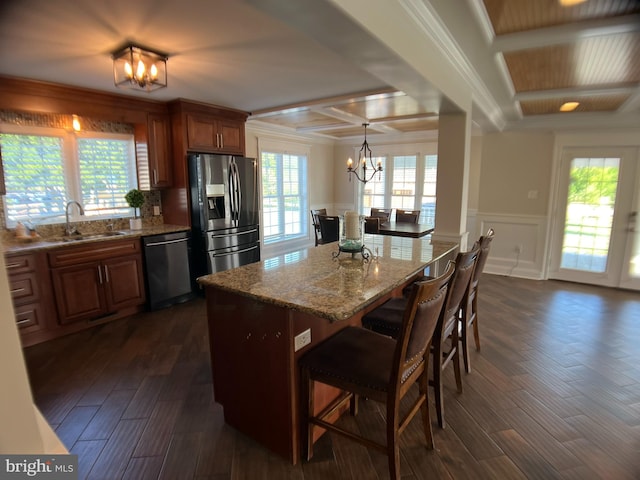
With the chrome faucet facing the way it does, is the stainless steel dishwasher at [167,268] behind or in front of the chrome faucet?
in front

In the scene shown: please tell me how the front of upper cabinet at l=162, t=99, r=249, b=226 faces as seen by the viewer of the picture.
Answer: facing the viewer and to the right of the viewer

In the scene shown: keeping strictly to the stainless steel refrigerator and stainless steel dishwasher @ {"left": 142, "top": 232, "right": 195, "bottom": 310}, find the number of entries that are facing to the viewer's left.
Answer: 0

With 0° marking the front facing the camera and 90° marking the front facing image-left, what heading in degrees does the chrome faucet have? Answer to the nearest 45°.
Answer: approximately 315°

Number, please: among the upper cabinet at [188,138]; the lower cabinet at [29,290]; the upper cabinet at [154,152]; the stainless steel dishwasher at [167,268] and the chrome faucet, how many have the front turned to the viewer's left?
0

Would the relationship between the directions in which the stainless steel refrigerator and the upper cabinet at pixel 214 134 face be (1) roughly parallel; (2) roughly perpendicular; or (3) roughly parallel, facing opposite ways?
roughly parallel

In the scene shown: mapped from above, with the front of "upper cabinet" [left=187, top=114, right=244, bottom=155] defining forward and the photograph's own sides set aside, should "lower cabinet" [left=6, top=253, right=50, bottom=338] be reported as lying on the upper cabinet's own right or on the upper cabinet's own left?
on the upper cabinet's own right

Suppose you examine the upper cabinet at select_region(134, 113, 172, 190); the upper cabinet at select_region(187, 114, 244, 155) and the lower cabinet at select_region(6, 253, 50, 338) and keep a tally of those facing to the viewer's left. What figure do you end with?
0

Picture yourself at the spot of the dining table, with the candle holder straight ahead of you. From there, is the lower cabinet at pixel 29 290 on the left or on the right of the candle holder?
right

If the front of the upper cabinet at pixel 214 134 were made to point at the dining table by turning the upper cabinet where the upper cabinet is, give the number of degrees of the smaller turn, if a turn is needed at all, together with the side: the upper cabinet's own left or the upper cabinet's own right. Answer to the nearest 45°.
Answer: approximately 45° to the upper cabinet's own left

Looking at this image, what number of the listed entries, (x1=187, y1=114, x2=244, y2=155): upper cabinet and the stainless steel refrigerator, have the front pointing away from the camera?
0

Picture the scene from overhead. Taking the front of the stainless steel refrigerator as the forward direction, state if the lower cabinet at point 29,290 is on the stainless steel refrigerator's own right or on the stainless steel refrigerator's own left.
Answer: on the stainless steel refrigerator's own right
